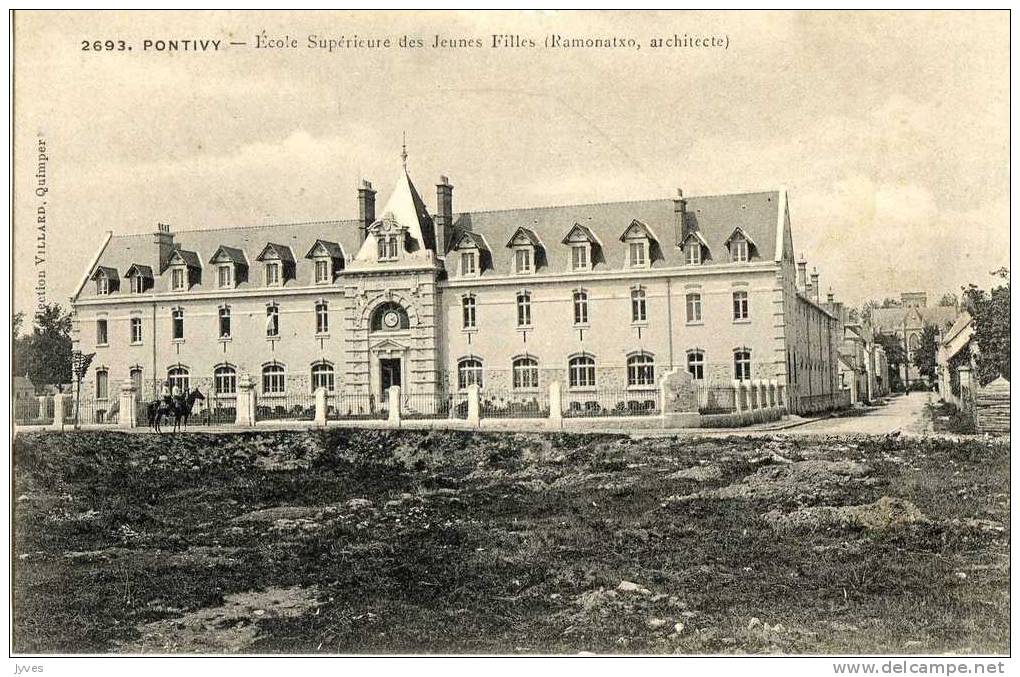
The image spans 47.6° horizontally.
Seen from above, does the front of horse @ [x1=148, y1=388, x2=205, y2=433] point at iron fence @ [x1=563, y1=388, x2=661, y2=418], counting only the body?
yes

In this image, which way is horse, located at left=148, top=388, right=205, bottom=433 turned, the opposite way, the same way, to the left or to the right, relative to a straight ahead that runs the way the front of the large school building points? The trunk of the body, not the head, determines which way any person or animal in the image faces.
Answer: to the left

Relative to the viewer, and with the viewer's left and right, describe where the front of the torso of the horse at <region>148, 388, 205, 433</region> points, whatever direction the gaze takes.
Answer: facing to the right of the viewer

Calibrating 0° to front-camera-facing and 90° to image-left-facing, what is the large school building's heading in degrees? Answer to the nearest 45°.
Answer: approximately 0°

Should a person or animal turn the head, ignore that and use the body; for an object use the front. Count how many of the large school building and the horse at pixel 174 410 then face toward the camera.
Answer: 1

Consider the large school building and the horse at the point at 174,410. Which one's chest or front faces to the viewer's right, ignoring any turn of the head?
the horse

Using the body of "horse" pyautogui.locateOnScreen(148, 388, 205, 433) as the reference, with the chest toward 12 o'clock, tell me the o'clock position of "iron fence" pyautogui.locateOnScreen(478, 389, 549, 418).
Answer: The iron fence is roughly at 12 o'clock from the horse.

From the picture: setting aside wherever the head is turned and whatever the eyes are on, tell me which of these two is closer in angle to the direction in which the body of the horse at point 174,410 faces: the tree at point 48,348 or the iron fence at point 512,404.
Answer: the iron fence

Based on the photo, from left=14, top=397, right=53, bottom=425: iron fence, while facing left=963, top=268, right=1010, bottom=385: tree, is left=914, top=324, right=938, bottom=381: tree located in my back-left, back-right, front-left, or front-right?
front-left

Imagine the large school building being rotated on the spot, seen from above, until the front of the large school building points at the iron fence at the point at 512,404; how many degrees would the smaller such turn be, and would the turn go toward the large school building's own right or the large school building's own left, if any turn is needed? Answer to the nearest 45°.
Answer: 0° — it already faces it
